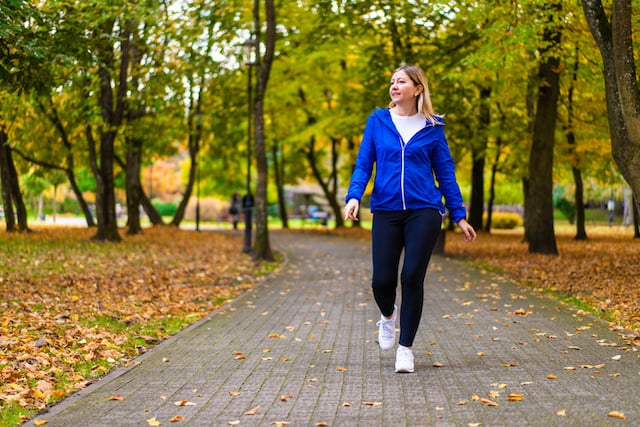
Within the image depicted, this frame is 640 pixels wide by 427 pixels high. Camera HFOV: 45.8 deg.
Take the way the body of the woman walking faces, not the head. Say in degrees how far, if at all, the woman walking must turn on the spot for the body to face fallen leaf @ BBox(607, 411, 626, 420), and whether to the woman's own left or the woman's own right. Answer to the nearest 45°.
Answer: approximately 45° to the woman's own left

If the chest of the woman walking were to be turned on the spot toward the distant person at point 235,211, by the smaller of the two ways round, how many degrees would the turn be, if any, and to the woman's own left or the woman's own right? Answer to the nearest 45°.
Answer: approximately 180°

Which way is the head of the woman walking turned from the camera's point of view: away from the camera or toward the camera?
toward the camera

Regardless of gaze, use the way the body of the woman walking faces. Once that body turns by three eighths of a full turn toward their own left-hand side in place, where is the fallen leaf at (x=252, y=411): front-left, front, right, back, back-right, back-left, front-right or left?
back

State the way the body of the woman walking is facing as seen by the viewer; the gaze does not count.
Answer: toward the camera

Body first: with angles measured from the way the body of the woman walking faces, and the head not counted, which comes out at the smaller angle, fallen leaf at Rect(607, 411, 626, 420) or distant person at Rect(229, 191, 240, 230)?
the fallen leaf

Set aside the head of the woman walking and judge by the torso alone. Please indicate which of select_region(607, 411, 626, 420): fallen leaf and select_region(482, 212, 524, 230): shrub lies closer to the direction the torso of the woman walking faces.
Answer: the fallen leaf
